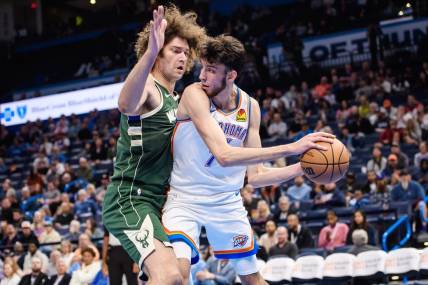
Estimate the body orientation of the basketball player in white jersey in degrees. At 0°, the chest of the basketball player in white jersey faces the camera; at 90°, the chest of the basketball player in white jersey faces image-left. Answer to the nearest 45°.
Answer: approximately 315°

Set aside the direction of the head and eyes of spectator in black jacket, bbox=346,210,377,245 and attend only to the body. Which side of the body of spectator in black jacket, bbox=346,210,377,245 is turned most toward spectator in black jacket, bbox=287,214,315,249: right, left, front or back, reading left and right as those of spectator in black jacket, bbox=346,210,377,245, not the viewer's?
right

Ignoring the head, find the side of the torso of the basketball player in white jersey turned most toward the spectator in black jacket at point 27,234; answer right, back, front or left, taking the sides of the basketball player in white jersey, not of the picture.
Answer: back

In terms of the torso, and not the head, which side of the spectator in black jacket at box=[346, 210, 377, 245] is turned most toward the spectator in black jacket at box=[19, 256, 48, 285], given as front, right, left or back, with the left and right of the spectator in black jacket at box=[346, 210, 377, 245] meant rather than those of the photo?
right

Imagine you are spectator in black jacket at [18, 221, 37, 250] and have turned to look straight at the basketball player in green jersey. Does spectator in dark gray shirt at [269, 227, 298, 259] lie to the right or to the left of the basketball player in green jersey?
left

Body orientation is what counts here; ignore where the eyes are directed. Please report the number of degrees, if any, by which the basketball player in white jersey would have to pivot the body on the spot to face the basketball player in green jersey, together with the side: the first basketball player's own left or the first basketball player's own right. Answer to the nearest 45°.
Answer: approximately 135° to the first basketball player's own right

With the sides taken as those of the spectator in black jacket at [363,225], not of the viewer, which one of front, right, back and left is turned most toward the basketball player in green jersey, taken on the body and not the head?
front

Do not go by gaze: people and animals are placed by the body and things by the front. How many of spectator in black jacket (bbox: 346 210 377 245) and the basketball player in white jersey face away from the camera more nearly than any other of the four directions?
0

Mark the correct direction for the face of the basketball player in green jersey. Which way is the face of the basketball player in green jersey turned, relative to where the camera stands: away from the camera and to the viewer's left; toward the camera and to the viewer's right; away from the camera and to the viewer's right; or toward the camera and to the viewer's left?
toward the camera and to the viewer's right

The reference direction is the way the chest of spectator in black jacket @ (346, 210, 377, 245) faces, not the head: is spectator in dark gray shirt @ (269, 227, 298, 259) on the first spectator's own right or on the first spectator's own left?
on the first spectator's own right

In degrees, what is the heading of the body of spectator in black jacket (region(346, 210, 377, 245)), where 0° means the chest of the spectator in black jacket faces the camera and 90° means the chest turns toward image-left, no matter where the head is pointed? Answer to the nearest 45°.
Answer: approximately 0°

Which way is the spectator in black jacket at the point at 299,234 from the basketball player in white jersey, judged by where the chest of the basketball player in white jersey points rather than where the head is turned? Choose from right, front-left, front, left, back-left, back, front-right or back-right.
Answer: back-left
